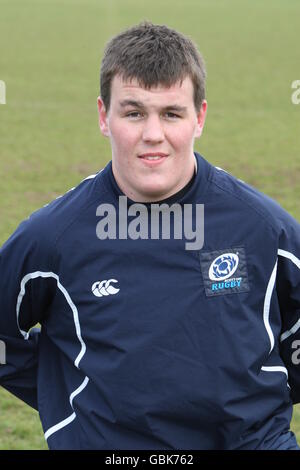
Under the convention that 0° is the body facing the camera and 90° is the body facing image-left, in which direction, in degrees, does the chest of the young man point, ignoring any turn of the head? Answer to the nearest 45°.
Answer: approximately 0°
